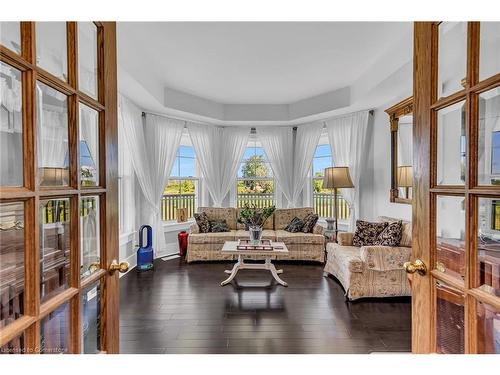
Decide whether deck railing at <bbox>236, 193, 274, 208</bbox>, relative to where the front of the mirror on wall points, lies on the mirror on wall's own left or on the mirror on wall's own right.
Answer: on the mirror on wall's own right

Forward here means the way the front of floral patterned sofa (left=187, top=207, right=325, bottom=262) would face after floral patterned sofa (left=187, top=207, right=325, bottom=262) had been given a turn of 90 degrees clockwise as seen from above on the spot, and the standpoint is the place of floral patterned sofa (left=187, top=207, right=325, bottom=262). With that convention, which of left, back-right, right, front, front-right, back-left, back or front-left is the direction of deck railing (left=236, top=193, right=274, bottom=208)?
right

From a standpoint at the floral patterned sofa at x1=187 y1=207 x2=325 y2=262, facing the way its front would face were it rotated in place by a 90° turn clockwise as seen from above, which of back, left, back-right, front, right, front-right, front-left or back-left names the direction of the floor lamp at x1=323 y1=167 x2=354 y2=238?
back

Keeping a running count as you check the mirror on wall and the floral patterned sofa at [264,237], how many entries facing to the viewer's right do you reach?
0

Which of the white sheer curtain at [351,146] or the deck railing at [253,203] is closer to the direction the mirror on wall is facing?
the deck railing

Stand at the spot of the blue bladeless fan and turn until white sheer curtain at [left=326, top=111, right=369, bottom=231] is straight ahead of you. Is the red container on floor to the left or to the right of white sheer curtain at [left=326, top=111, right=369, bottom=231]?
left

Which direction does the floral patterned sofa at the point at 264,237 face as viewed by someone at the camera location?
facing the viewer

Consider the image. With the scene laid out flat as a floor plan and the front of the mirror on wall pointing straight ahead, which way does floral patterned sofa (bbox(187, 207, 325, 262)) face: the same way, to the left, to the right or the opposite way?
to the left

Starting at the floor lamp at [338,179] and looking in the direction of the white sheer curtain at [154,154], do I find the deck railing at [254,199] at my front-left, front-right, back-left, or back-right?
front-right

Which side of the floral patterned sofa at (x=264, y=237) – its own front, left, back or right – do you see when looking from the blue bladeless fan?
right

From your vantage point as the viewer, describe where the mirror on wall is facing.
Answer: facing the viewer and to the left of the viewer

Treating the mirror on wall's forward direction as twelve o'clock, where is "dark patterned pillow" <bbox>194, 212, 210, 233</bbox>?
The dark patterned pillow is roughly at 1 o'clock from the mirror on wall.

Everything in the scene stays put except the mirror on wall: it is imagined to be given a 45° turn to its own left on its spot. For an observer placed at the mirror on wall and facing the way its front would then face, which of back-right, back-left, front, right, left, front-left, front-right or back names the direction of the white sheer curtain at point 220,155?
right
